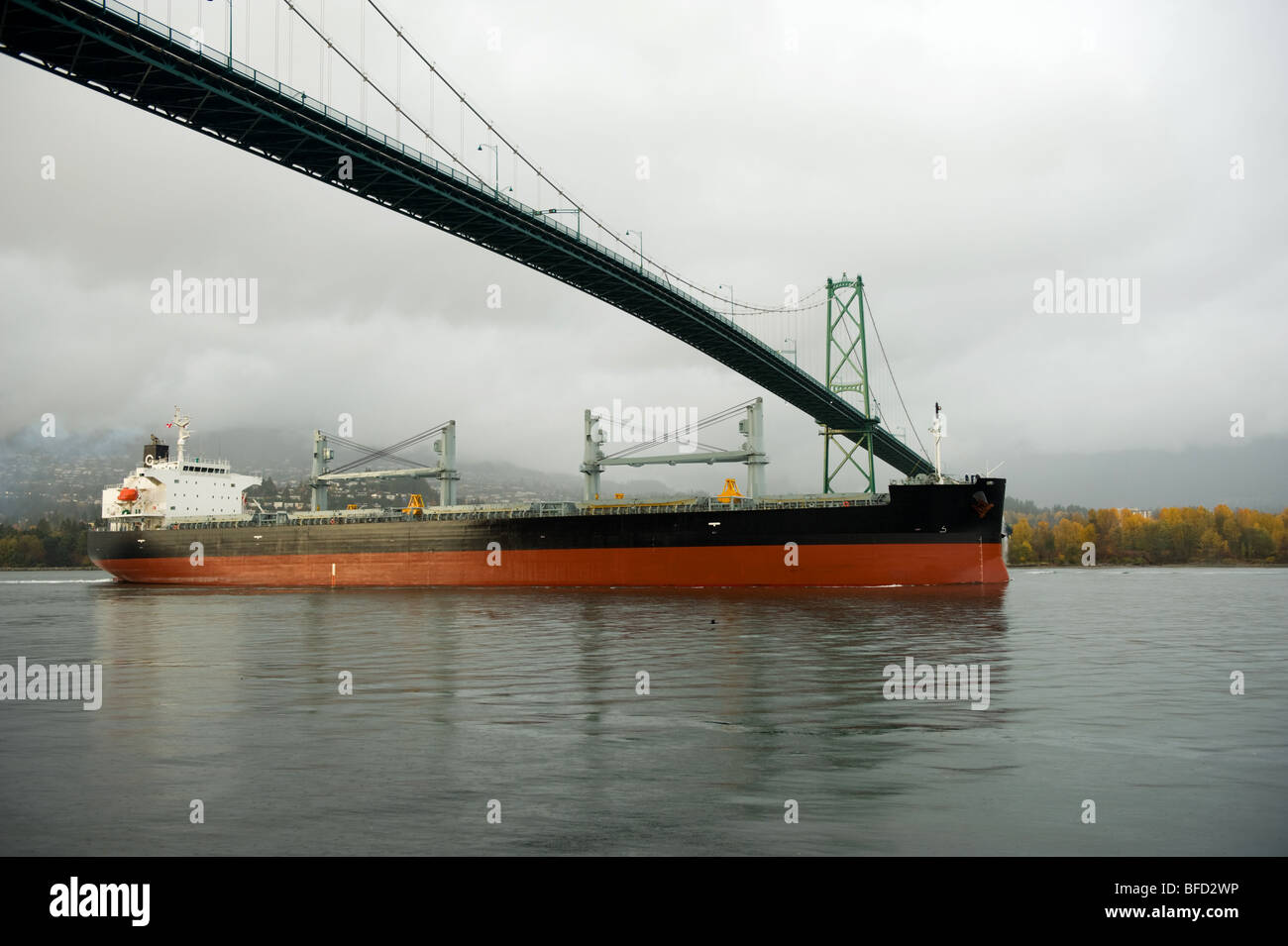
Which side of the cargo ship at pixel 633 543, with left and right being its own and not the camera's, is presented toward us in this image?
right
